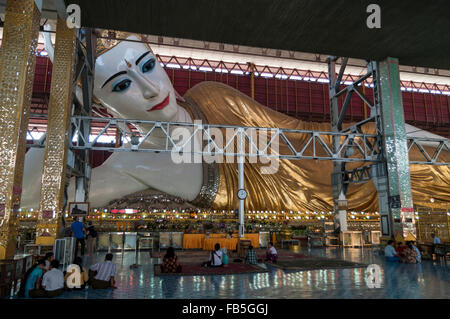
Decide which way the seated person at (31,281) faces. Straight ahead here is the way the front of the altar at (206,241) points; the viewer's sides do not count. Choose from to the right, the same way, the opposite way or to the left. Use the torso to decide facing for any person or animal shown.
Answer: the opposite way

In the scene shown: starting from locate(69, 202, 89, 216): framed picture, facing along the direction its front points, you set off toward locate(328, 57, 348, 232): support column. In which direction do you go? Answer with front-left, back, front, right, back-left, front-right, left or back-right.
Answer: left

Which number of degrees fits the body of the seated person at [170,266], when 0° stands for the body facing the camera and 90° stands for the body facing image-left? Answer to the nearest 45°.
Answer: approximately 180°

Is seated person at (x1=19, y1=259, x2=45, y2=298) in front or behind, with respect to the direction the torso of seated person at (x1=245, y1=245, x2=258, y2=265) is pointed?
behind

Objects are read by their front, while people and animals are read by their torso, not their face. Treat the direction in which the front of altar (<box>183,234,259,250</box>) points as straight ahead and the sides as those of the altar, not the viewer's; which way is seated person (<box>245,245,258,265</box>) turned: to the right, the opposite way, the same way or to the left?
the opposite way

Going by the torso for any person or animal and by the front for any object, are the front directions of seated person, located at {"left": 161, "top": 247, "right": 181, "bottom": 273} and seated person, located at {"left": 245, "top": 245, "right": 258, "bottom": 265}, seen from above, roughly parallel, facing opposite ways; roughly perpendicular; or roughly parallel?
roughly parallel

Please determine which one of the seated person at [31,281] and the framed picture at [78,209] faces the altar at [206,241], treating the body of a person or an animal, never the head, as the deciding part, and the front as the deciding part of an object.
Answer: the seated person

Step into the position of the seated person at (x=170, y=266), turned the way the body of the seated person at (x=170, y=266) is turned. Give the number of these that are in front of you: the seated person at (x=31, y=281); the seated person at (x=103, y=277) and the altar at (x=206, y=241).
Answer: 1

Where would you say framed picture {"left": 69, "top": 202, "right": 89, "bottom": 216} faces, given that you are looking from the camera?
facing the viewer

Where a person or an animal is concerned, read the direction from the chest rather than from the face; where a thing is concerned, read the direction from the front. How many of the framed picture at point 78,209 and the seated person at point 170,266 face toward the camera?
1

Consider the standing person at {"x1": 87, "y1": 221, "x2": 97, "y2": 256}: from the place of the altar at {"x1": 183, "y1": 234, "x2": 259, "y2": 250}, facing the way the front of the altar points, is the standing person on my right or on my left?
on my right

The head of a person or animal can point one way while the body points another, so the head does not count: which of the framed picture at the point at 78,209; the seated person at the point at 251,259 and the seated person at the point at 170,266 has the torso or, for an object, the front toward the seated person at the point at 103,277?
the framed picture

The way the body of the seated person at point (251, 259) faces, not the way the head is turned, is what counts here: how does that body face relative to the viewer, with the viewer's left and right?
facing away from the viewer

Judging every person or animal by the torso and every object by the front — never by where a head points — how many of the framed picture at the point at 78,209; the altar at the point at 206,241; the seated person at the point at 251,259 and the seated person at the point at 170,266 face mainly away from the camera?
2

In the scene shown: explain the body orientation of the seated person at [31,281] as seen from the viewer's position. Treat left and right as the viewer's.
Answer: facing away from the viewer and to the right of the viewer

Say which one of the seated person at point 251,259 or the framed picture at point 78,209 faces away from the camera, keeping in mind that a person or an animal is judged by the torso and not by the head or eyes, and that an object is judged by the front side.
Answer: the seated person

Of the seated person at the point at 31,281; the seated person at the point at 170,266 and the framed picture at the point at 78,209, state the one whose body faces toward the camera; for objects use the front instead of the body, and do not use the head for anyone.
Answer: the framed picture

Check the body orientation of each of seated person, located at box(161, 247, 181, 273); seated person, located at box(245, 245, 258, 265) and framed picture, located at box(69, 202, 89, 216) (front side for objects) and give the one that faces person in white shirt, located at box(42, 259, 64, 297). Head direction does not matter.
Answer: the framed picture

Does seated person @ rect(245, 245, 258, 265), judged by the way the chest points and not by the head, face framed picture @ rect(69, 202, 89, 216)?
no

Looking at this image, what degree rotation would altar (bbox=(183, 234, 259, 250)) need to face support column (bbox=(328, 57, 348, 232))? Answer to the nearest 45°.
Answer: approximately 90° to its left

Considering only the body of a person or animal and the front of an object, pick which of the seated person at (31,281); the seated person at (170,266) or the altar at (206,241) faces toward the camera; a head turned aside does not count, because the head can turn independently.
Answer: the altar
